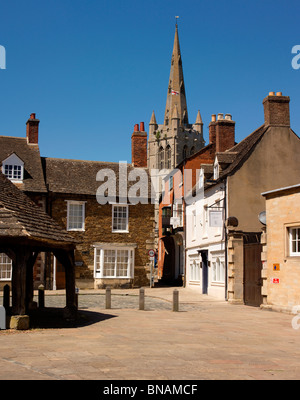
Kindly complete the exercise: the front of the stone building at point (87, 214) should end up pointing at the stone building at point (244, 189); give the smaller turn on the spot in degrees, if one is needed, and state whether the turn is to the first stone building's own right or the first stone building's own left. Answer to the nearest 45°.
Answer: approximately 45° to the first stone building's own left

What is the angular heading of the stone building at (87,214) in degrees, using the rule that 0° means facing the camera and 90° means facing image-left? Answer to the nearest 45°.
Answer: approximately 0°

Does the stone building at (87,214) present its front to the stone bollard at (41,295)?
yes

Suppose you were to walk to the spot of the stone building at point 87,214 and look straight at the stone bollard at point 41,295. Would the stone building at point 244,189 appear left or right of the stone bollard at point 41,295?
left

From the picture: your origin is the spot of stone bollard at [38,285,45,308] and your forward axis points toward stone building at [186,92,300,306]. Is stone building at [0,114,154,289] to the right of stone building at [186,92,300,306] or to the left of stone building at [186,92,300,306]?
left

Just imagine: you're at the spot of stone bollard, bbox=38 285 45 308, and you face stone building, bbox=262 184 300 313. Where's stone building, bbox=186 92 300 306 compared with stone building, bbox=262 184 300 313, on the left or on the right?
left
